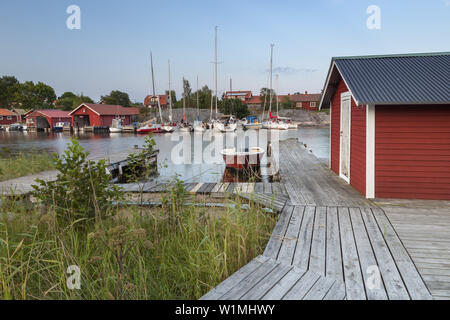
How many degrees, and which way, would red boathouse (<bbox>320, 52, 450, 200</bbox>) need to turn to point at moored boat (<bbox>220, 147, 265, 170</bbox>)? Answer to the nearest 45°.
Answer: approximately 45° to its right

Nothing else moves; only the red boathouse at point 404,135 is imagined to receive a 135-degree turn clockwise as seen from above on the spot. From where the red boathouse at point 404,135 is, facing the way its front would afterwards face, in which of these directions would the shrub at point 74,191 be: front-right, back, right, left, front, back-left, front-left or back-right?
back

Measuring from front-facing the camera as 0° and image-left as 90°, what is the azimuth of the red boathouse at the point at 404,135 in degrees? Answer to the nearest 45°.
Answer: approximately 90°
